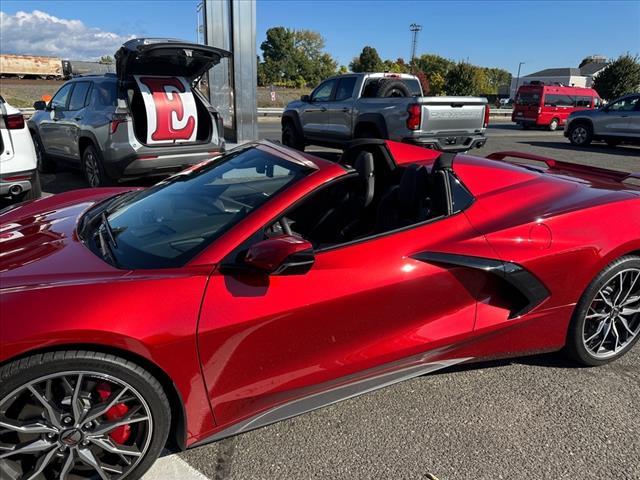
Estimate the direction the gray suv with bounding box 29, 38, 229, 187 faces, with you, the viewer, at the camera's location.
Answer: facing away from the viewer and to the left of the viewer

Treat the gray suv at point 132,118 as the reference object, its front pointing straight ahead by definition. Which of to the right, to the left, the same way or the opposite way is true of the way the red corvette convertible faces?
to the left

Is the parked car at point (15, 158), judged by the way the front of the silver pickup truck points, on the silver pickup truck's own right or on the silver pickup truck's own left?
on the silver pickup truck's own left

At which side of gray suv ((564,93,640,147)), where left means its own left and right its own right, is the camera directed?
left

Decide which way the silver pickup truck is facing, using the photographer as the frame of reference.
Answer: facing away from the viewer and to the left of the viewer

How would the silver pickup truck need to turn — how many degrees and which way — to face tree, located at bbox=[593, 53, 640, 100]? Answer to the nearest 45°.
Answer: approximately 90° to its right

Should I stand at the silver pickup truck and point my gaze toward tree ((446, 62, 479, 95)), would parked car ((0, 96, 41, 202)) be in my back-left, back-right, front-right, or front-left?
back-left

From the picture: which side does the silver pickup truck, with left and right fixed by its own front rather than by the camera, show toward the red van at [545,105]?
right

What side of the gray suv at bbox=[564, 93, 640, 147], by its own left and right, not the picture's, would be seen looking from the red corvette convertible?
left

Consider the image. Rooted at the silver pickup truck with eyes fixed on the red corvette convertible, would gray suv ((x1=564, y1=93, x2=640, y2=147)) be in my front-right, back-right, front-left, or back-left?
back-left

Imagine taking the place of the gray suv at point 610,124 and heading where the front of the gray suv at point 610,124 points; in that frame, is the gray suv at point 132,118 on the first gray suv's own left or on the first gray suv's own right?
on the first gray suv's own left

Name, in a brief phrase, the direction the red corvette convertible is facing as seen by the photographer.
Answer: facing the viewer and to the left of the viewer
